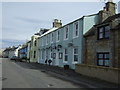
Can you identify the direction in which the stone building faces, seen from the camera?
facing the viewer and to the left of the viewer

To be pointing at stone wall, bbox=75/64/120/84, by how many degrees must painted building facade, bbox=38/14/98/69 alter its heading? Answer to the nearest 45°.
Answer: approximately 45° to its left

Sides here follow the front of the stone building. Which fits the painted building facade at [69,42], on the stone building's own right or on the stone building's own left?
on the stone building's own right

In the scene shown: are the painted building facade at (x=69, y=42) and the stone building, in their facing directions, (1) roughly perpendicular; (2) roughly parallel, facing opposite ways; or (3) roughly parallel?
roughly parallel

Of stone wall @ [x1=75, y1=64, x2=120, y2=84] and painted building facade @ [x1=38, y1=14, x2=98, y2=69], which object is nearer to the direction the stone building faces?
the stone wall

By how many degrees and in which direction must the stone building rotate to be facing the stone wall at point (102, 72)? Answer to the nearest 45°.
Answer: approximately 45° to its left
